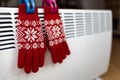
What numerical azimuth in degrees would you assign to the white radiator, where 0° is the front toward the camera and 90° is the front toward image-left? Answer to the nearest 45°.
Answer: approximately 315°
